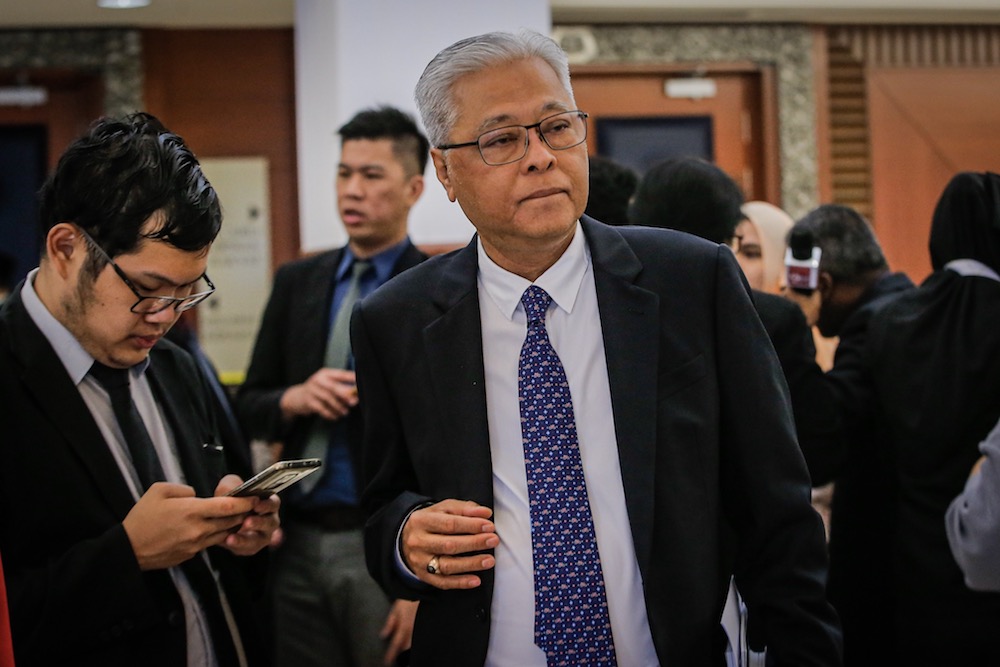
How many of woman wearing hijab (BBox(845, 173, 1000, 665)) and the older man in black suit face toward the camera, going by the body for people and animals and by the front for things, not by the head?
1

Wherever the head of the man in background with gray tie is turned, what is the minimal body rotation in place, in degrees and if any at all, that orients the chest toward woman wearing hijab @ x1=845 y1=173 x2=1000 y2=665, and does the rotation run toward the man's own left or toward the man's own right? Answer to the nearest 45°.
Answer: approximately 90° to the man's own left

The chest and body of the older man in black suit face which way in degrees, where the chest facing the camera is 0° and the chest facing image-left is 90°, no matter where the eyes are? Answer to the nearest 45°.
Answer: approximately 0°

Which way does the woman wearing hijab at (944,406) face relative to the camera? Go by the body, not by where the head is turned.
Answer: away from the camera

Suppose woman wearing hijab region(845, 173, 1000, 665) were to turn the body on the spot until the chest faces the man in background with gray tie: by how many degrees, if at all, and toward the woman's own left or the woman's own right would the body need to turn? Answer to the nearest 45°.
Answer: approximately 90° to the woman's own left

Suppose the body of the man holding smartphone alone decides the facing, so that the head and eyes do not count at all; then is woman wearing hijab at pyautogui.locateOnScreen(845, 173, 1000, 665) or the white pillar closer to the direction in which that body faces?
the woman wearing hijab

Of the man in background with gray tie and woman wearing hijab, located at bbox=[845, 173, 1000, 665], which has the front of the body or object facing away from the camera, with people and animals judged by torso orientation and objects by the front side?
the woman wearing hijab
